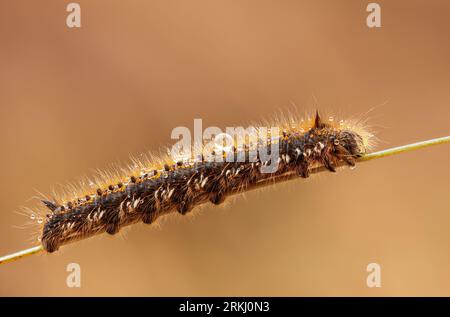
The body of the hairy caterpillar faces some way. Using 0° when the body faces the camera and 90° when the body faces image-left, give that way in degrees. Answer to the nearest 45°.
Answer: approximately 270°
